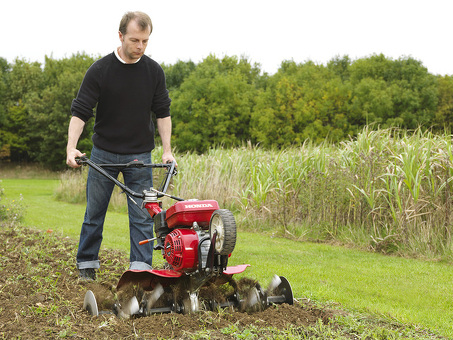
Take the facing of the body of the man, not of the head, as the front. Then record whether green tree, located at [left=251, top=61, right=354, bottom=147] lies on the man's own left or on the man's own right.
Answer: on the man's own left

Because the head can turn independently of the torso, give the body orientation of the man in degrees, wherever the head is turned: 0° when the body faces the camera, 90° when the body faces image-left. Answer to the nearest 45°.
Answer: approximately 315°

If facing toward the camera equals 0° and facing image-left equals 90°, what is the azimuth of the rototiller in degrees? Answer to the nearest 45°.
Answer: approximately 315°

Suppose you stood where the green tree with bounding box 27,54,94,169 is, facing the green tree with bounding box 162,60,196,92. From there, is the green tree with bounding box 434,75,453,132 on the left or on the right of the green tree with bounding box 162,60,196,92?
right

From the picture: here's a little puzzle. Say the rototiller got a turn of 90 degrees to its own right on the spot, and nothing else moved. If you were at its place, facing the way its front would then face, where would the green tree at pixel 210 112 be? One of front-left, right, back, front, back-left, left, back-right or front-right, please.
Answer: back-right
